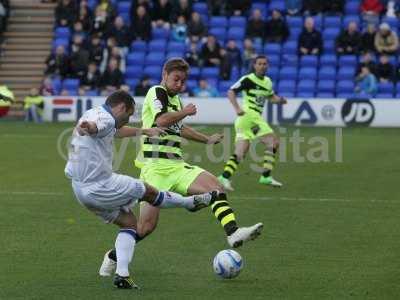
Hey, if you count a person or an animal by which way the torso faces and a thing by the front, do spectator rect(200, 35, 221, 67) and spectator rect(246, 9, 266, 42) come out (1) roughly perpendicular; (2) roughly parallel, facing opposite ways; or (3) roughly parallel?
roughly parallel

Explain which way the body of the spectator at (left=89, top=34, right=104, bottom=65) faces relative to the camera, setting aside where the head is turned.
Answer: toward the camera

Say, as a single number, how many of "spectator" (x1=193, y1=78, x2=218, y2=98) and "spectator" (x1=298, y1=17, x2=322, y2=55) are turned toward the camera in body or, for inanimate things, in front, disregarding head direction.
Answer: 2

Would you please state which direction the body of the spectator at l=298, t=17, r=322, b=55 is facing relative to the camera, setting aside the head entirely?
toward the camera

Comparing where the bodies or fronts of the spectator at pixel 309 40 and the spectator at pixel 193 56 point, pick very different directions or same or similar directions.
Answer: same or similar directions

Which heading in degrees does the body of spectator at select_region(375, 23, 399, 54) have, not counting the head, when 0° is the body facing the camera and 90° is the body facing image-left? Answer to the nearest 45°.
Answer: approximately 0°

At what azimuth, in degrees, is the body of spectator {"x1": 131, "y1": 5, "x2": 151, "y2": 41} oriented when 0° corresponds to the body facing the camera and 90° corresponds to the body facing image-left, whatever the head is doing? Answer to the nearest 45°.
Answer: approximately 0°

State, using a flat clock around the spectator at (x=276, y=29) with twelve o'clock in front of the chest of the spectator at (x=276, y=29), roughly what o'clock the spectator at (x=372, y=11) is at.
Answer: the spectator at (x=372, y=11) is roughly at 9 o'clock from the spectator at (x=276, y=29).

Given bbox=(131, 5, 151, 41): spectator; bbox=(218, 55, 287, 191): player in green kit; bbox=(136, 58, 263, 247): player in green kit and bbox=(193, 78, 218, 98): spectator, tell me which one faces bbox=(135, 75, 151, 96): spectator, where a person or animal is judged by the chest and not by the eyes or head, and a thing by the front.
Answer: bbox=(131, 5, 151, 41): spectator

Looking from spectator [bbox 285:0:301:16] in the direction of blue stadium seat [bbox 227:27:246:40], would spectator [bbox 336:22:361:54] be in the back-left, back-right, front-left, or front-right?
back-left

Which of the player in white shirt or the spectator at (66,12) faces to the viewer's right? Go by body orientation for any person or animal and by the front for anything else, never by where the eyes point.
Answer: the player in white shirt

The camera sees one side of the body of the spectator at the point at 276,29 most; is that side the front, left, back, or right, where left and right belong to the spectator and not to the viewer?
front

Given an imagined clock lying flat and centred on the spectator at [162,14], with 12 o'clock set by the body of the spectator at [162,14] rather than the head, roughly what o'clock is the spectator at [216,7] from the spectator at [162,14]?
the spectator at [216,7] is roughly at 9 o'clock from the spectator at [162,14].

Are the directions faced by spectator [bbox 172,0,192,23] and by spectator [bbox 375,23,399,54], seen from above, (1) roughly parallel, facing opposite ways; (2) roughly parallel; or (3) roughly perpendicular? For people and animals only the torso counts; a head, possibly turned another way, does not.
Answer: roughly parallel
